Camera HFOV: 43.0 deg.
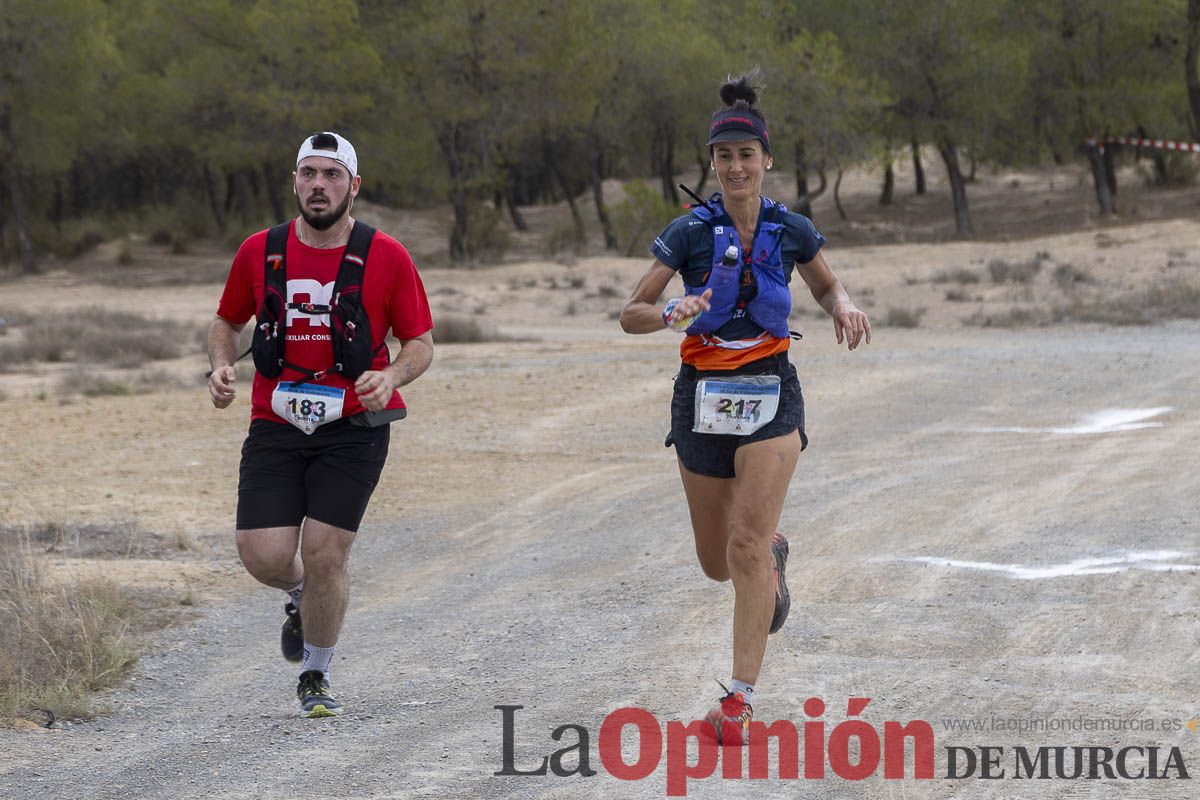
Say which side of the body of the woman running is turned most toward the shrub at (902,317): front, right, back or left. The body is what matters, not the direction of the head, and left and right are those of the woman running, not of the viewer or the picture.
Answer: back

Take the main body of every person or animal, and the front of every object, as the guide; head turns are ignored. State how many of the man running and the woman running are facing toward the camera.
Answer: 2

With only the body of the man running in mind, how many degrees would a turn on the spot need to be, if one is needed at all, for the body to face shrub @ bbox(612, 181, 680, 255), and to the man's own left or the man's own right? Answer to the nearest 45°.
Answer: approximately 180°

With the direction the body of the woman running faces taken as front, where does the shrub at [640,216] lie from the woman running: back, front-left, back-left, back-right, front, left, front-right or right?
back

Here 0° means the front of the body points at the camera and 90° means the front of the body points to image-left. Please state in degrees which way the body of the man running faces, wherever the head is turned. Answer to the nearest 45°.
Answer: approximately 0°

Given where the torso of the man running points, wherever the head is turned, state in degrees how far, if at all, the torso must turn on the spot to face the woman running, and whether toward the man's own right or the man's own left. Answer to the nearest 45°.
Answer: approximately 90° to the man's own left

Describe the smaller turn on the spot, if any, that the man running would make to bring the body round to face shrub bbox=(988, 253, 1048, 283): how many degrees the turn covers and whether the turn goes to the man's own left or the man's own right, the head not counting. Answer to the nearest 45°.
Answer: approximately 135° to the man's own left

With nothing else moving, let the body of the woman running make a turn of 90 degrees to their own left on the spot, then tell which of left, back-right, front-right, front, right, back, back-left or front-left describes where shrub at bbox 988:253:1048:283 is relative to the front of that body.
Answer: left
